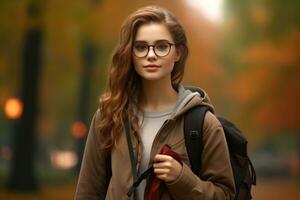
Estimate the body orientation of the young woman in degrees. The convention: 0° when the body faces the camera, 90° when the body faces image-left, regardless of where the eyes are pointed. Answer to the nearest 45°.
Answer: approximately 0°
